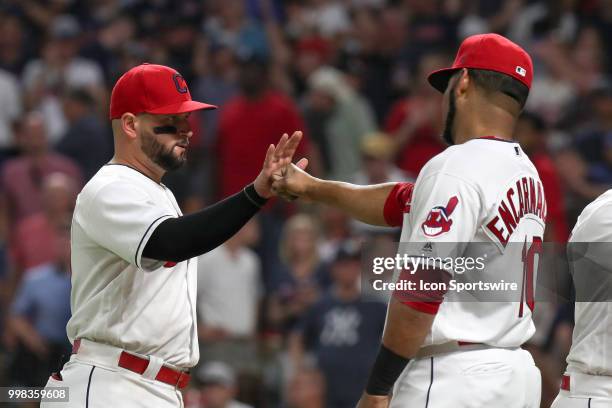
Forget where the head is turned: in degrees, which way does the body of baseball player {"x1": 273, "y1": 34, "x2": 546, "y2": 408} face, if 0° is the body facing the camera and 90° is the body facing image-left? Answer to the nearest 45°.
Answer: approximately 135°

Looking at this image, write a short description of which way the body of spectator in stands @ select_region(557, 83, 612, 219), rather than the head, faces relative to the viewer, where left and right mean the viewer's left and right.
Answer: facing the viewer

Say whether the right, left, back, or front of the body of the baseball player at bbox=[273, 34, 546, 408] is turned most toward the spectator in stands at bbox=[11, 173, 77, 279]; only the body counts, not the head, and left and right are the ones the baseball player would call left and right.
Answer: front

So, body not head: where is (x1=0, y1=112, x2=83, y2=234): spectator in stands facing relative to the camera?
toward the camera

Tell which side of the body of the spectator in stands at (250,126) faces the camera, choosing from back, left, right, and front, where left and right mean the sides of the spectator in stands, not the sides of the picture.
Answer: front

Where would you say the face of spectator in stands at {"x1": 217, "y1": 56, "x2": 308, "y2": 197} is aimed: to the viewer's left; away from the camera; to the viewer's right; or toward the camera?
toward the camera

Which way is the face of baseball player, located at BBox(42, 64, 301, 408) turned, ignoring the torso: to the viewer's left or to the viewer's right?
to the viewer's right

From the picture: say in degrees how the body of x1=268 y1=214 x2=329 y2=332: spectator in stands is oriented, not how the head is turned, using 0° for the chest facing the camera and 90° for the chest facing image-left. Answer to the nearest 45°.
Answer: approximately 0°

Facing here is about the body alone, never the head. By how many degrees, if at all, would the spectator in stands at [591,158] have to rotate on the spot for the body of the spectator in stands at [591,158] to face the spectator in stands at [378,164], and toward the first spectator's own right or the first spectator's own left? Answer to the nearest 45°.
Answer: approximately 90° to the first spectator's own right

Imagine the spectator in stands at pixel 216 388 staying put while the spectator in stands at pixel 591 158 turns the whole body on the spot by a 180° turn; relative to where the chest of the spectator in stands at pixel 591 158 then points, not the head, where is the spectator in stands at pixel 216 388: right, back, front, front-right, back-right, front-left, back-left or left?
back-left
